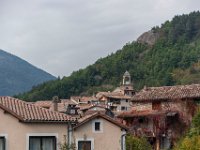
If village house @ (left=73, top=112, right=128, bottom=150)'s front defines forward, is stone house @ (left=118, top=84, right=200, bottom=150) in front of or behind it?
behind

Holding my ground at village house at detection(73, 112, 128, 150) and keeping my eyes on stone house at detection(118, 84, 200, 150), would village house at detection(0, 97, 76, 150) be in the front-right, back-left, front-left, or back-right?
back-left

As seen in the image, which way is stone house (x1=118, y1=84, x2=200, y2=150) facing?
toward the camera

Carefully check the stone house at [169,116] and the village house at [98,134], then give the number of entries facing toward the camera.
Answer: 2

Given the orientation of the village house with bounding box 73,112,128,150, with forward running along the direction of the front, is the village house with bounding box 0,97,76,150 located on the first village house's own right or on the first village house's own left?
on the first village house's own right

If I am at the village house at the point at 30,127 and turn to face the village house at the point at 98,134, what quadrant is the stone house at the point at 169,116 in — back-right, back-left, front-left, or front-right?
front-left

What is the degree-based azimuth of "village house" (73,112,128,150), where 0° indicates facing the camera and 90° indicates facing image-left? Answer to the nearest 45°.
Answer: approximately 0°

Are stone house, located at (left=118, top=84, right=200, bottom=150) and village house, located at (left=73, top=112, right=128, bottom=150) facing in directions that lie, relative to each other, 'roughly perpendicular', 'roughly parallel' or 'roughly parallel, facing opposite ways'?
roughly parallel

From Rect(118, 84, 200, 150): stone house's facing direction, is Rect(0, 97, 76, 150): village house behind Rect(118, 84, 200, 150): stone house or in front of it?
in front
